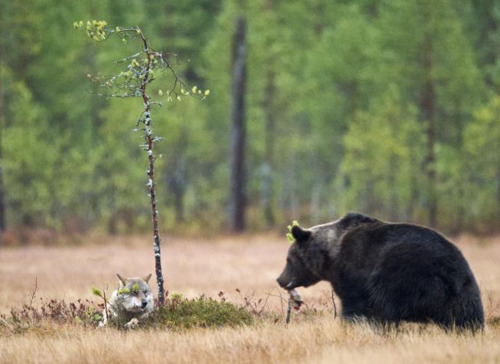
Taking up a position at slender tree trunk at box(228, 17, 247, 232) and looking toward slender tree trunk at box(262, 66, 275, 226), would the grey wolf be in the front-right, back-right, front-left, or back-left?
back-right

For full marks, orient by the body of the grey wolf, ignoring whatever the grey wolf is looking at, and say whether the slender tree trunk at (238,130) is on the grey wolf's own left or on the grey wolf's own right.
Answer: on the grey wolf's own left

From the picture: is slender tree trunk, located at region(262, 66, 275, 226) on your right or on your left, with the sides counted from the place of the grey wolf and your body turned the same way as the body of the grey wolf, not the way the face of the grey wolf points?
on your left

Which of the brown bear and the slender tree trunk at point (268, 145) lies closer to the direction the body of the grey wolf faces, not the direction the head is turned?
the brown bear

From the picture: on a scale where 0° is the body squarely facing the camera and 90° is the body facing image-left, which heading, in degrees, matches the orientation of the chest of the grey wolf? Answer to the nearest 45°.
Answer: approximately 315°

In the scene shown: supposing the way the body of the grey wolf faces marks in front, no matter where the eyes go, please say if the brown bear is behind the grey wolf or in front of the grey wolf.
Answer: in front
